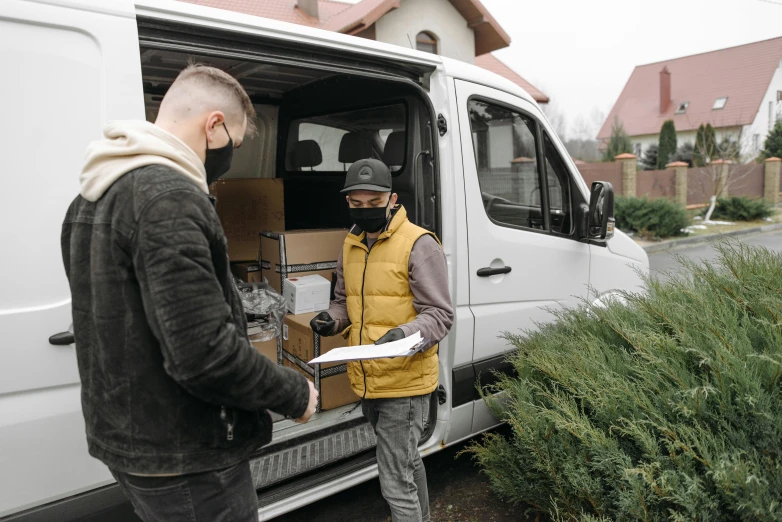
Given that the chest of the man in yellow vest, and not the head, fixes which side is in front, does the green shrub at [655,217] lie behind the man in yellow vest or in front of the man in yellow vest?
behind

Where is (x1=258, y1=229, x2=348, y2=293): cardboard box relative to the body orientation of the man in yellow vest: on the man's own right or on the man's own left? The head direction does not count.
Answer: on the man's own right

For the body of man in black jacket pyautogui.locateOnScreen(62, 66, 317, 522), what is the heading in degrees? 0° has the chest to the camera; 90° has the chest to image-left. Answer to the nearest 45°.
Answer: approximately 225°

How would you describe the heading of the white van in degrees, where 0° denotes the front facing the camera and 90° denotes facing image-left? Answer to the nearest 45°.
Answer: approximately 225°

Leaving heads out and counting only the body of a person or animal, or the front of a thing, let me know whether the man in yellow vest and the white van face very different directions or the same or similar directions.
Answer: very different directions

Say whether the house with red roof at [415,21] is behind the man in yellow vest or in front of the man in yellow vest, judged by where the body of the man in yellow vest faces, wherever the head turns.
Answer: behind

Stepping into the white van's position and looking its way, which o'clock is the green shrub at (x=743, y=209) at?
The green shrub is roughly at 12 o'clock from the white van.

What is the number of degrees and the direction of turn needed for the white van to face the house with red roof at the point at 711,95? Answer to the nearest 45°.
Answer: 0° — it already faces it

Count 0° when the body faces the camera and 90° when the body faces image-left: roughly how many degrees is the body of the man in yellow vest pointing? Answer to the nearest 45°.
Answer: approximately 45°

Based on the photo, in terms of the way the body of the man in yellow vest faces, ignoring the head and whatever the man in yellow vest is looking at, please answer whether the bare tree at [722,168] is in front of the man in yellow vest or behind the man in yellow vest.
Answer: behind

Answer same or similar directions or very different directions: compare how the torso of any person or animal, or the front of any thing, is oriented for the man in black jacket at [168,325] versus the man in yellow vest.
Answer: very different directions
